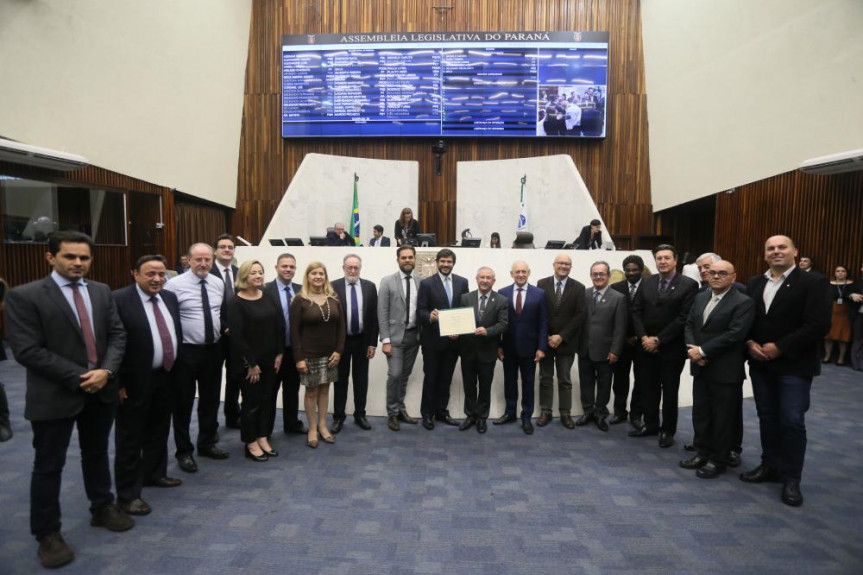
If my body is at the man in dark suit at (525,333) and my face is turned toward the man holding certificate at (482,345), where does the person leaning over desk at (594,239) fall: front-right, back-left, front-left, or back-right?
back-right

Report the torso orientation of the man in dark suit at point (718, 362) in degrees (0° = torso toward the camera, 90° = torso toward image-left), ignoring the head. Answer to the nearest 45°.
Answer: approximately 45°

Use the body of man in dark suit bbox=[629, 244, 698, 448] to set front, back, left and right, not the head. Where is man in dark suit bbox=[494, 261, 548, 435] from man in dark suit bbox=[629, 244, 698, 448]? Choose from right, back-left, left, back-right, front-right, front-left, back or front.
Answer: front-right

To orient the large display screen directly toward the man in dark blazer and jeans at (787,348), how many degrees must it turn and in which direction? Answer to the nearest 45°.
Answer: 0° — it already faces them

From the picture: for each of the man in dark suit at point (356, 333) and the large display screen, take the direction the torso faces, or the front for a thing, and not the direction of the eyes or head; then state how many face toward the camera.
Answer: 2

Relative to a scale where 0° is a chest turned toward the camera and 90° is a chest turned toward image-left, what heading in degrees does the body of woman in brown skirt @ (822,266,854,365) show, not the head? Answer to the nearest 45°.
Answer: approximately 0°

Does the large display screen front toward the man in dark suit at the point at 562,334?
yes

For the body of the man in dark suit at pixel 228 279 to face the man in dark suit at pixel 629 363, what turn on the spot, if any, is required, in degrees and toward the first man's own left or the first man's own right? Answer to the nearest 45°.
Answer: approximately 90° to the first man's own left
